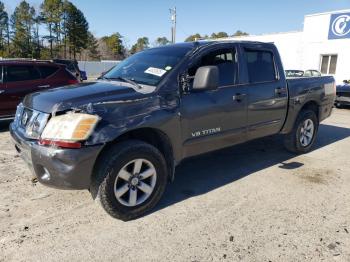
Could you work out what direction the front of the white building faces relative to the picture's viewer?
facing the viewer and to the left of the viewer

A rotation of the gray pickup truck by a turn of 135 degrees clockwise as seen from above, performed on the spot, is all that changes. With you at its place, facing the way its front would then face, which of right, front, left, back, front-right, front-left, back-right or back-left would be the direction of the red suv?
front-left

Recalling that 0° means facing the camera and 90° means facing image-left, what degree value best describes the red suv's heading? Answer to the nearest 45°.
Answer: approximately 90°

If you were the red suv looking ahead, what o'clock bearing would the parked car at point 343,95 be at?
The parked car is roughly at 6 o'clock from the red suv.

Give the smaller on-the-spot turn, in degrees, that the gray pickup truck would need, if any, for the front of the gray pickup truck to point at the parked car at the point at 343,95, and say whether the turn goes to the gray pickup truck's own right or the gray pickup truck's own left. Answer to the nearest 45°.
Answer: approximately 180°
